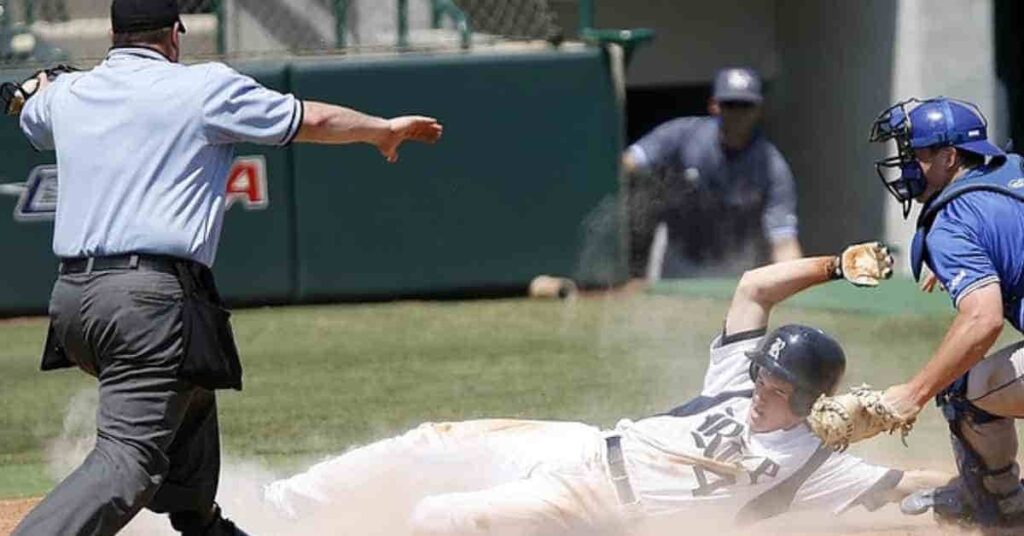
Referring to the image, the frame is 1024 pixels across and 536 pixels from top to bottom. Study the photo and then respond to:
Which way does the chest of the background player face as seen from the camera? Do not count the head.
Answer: toward the camera

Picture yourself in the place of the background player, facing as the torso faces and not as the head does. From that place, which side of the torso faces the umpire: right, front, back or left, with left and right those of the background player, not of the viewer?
front

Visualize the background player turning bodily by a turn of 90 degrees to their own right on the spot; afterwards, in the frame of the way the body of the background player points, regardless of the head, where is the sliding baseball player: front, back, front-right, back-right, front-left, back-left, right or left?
left
